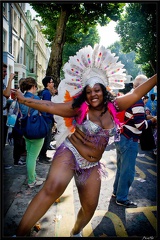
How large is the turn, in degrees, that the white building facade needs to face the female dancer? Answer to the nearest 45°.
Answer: approximately 45° to its right

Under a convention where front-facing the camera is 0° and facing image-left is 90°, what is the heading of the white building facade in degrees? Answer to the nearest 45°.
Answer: approximately 315°

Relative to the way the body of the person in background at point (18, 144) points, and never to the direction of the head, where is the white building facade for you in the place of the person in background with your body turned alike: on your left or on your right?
on your left

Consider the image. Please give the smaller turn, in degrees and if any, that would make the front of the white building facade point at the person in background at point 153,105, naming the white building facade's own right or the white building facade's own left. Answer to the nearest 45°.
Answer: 0° — it already faces them

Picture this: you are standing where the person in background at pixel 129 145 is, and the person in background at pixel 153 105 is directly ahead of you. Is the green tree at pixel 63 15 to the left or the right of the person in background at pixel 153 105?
left

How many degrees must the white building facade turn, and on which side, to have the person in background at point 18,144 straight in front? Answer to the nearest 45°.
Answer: approximately 45° to its right

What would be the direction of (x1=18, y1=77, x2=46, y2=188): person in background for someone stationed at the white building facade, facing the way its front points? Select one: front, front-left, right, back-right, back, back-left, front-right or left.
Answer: front-right

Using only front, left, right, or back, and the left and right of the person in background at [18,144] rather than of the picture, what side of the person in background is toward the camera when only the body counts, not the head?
right

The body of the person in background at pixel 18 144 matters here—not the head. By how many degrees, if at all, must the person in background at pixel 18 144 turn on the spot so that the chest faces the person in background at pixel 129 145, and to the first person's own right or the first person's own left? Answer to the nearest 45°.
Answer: approximately 45° to the first person's own right
